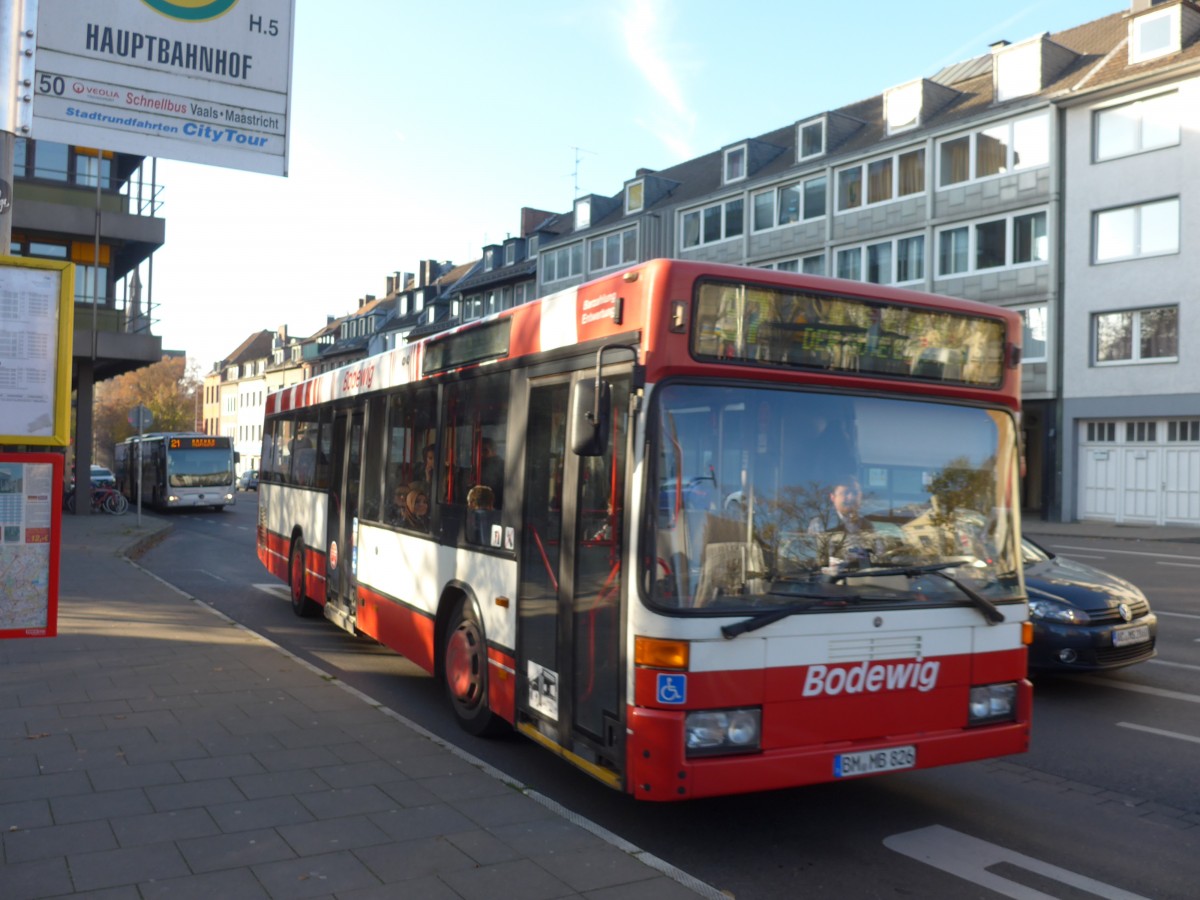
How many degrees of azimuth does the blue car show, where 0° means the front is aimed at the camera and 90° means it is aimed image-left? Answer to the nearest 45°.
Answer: approximately 315°

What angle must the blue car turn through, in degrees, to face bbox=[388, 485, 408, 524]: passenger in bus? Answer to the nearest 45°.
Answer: approximately 90° to its right

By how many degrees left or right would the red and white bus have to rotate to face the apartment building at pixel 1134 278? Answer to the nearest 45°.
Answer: approximately 90° to its left
